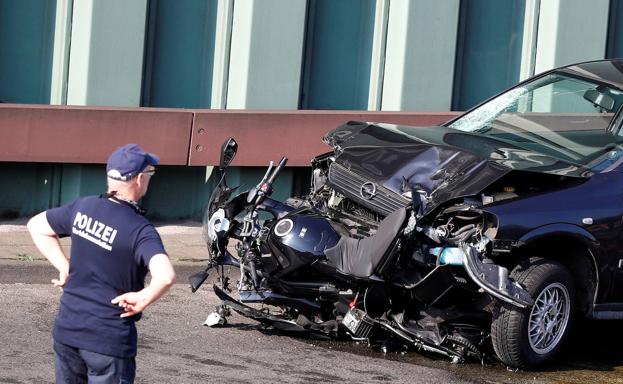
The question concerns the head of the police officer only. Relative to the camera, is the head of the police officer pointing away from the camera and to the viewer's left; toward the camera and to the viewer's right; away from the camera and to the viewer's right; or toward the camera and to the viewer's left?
away from the camera and to the viewer's right

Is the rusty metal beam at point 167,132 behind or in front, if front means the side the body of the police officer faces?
in front

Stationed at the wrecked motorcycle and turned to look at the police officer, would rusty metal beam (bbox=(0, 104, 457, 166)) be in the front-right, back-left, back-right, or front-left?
back-right

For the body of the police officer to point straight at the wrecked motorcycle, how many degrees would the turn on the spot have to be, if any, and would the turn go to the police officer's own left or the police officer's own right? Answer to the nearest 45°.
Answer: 0° — they already face it

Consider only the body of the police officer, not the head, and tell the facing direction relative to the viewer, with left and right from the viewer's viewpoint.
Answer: facing away from the viewer and to the right of the viewer
